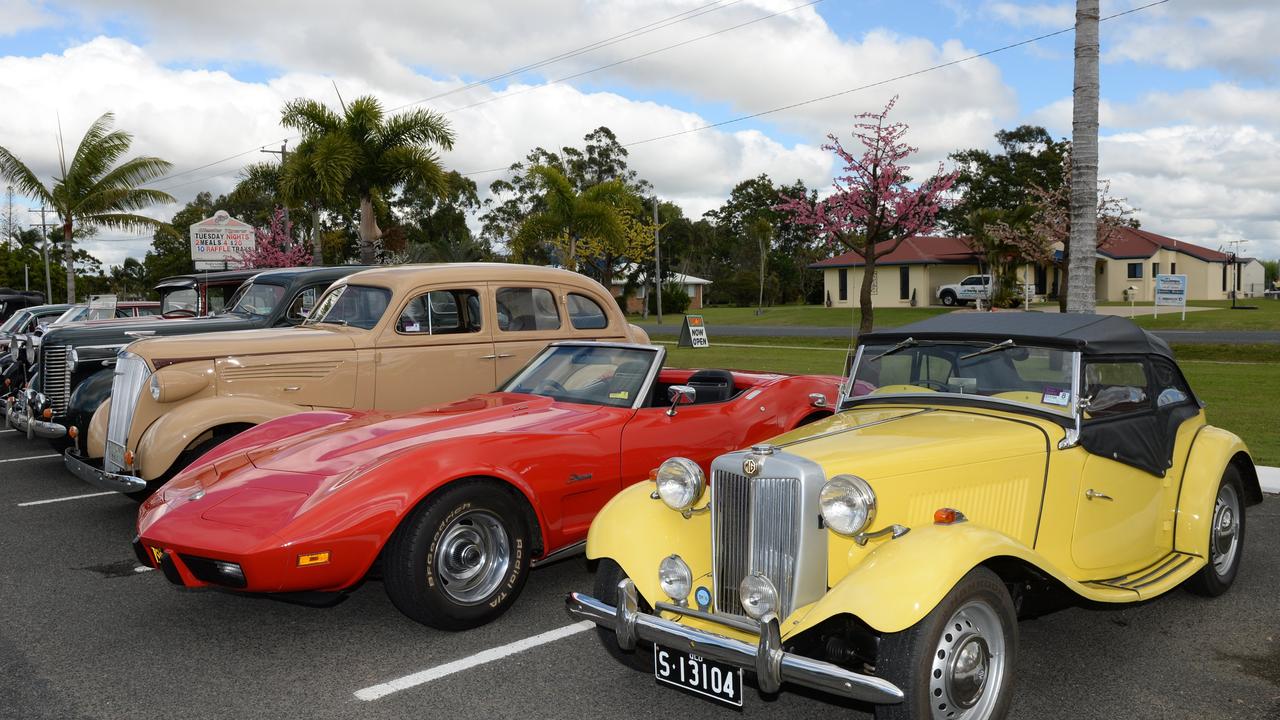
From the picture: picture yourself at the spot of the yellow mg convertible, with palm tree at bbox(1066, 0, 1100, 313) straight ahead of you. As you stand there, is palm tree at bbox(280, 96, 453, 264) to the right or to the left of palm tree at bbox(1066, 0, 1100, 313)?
left

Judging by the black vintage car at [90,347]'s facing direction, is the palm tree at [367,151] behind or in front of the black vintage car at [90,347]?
behind

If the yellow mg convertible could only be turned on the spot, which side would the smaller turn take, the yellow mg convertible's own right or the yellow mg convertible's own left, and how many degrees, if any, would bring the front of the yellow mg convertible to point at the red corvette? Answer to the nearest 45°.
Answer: approximately 45° to the yellow mg convertible's own right

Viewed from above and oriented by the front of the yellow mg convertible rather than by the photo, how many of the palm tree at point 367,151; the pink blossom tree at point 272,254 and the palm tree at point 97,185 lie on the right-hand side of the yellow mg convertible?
3

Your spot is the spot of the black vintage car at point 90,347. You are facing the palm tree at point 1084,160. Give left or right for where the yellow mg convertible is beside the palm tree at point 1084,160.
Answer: right

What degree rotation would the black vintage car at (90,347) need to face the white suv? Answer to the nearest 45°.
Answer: approximately 180°

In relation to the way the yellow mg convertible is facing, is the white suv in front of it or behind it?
behind

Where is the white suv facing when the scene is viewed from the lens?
facing to the left of the viewer

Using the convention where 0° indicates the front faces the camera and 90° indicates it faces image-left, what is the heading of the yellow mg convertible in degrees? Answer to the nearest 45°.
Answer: approximately 45°

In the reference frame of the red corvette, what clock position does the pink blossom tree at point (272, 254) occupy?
The pink blossom tree is roughly at 4 o'clock from the red corvette.

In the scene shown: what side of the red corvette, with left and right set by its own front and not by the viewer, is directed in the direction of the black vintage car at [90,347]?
right

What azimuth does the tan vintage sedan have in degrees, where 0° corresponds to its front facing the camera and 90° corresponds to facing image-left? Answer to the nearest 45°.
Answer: approximately 45°

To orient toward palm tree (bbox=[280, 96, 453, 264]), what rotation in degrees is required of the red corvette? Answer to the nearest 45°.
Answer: approximately 135° to its right

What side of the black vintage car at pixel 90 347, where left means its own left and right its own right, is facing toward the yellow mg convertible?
left

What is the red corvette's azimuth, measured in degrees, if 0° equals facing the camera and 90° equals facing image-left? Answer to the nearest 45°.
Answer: approximately 45°
